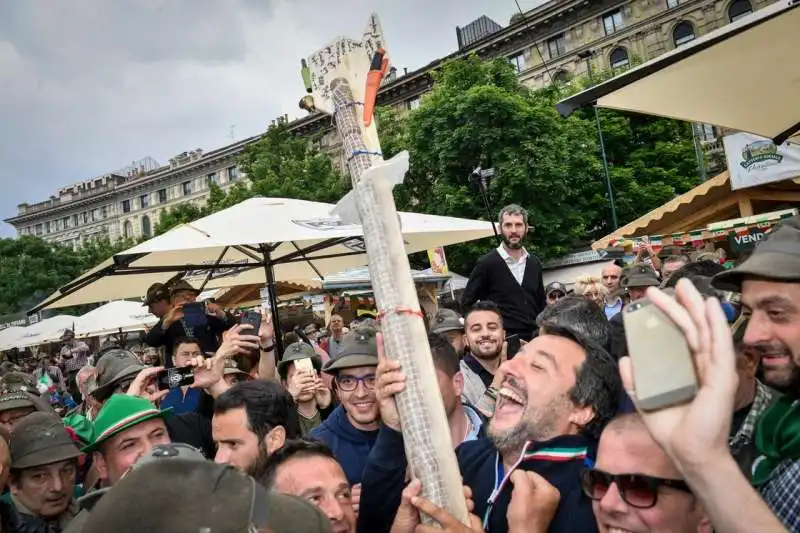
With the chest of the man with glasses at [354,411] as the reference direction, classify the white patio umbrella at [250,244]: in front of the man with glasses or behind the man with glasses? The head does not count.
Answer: behind

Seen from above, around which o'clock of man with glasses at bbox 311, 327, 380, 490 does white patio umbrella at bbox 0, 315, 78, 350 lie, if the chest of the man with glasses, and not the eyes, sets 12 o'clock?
The white patio umbrella is roughly at 5 o'clock from the man with glasses.

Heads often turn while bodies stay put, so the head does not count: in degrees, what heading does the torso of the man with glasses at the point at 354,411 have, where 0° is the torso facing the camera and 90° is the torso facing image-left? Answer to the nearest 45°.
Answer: approximately 0°

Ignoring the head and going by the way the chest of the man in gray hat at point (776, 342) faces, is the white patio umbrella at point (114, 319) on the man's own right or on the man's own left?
on the man's own right

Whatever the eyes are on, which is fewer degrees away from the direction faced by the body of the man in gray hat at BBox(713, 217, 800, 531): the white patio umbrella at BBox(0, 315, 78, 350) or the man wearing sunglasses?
the man wearing sunglasses

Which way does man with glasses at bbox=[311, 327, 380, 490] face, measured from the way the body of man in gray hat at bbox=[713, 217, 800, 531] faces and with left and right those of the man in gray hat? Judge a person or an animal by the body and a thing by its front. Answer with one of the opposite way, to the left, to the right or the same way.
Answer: to the left

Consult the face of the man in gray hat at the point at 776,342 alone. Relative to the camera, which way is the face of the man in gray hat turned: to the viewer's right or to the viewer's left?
to the viewer's left

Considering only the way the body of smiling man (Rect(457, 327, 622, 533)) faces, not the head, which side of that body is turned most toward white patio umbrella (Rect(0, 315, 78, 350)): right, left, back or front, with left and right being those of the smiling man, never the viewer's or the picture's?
right
